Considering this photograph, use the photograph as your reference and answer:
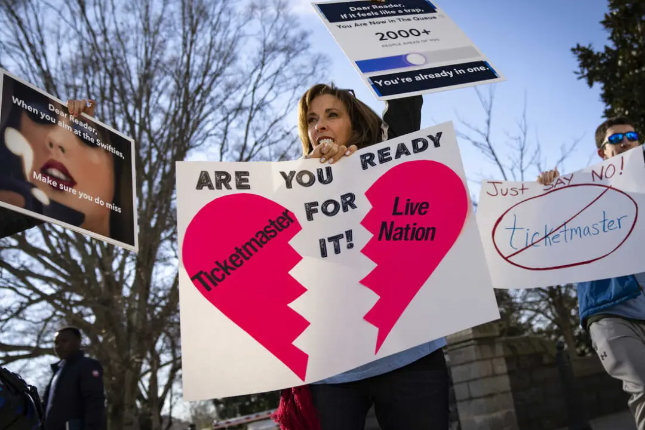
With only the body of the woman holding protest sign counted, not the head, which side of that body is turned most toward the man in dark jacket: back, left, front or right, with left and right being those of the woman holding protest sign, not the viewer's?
right

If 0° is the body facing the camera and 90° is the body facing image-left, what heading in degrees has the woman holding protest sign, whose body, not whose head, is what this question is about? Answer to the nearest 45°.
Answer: approximately 45°

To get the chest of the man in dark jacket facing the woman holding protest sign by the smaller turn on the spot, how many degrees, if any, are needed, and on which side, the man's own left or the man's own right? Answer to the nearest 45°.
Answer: approximately 45° to the man's own left

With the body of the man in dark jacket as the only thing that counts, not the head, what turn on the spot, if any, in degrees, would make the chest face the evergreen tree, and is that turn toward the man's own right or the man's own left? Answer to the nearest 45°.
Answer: approximately 135° to the man's own left

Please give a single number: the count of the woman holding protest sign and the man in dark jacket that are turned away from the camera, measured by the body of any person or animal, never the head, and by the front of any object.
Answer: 0

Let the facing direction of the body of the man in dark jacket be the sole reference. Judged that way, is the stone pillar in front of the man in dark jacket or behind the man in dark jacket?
behind

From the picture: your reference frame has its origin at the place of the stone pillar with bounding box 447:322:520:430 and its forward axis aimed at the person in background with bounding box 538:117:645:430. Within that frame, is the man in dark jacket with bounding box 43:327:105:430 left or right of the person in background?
right

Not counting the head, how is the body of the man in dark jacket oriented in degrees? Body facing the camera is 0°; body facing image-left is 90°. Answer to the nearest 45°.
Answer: approximately 45°

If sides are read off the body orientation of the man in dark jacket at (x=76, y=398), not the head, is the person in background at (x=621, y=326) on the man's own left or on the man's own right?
on the man's own left
